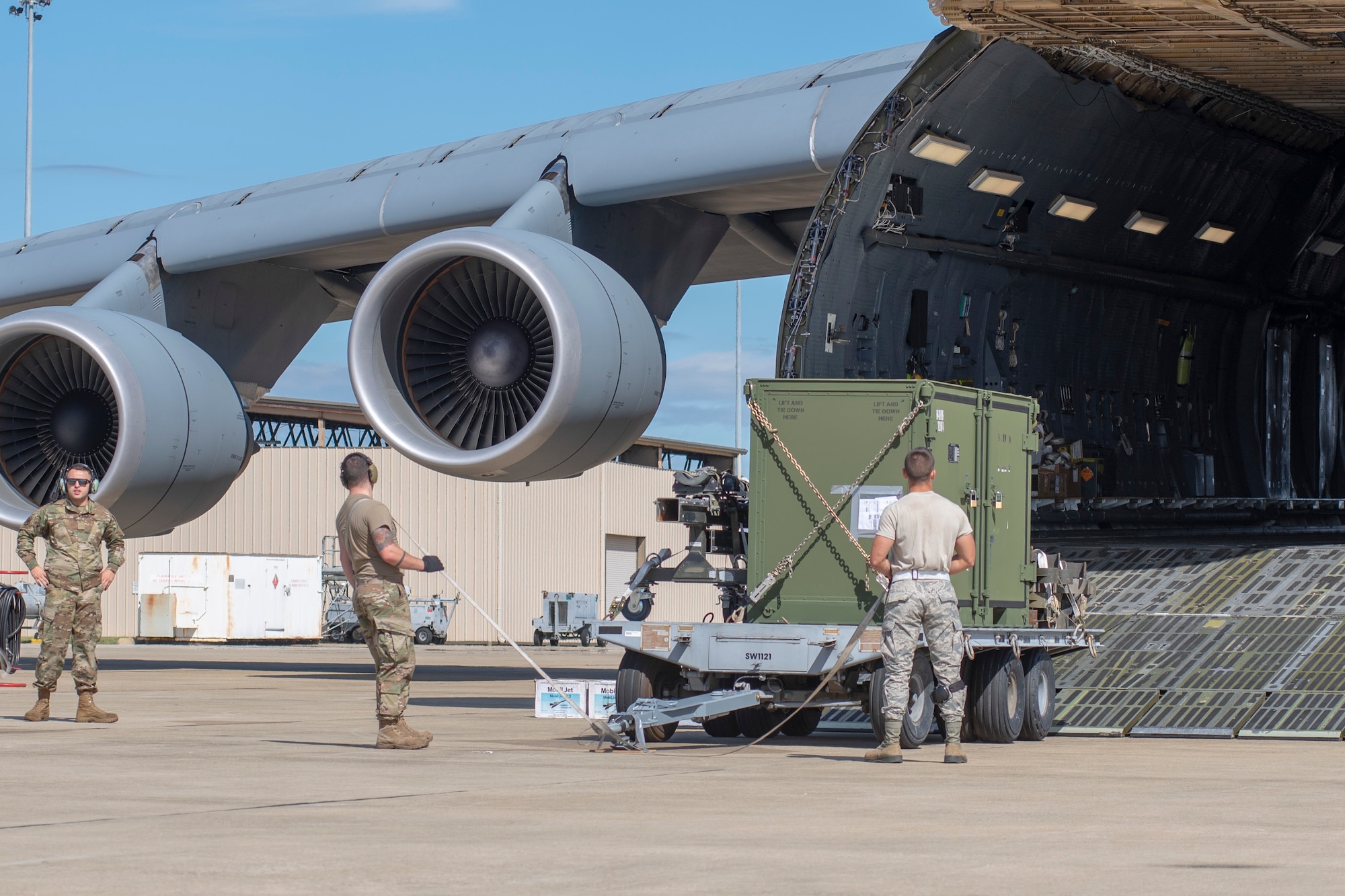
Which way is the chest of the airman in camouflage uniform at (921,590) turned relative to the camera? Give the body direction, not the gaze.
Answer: away from the camera

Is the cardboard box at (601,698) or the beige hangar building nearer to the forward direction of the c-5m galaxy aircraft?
the cardboard box

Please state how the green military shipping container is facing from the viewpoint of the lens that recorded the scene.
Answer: facing the viewer and to the right of the viewer

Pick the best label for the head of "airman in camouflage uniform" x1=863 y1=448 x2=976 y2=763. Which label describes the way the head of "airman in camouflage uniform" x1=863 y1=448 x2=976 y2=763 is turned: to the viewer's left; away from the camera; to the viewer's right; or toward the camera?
away from the camera

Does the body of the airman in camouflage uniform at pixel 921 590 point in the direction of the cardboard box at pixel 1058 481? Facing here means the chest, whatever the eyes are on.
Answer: yes

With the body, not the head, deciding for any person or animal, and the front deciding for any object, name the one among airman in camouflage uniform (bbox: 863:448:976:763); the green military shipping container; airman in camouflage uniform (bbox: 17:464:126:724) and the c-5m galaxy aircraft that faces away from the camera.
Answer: airman in camouflage uniform (bbox: 863:448:976:763)

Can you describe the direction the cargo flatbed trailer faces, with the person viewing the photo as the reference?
facing the viewer and to the left of the viewer

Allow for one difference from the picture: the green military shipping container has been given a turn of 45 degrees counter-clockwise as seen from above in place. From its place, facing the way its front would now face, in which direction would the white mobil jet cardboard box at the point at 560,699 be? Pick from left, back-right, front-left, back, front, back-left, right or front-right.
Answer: back

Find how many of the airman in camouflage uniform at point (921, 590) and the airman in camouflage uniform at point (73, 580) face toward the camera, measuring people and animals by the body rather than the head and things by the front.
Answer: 1

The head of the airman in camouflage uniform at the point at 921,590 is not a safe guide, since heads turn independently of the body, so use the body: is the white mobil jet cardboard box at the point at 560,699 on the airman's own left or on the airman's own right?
on the airman's own left

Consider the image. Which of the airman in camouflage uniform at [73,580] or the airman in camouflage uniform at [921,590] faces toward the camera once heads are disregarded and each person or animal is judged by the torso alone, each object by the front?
the airman in camouflage uniform at [73,580]

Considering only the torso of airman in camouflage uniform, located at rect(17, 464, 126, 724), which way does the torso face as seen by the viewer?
toward the camera
